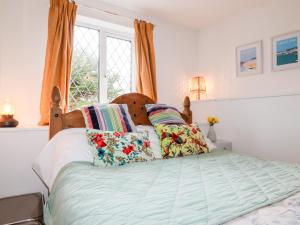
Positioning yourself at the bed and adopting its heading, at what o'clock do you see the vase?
The vase is roughly at 8 o'clock from the bed.

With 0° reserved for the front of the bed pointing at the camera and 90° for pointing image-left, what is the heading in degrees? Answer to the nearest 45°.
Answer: approximately 315°

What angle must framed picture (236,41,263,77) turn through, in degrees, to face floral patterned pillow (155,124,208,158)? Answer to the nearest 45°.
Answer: approximately 45° to its left

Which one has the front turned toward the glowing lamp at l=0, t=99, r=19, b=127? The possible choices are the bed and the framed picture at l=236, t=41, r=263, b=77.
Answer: the framed picture

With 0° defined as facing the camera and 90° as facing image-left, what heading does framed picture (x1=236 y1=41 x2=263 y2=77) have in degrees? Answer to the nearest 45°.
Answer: approximately 45°

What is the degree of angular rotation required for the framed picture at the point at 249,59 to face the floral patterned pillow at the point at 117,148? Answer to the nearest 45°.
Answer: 0° — it already faces it

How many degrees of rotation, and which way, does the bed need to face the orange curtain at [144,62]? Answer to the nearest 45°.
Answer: approximately 135° to its left

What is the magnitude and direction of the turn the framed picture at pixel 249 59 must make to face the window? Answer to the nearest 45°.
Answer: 0° — it already faces it

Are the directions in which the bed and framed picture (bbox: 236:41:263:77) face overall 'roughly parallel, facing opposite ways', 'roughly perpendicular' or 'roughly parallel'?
roughly perpendicular
